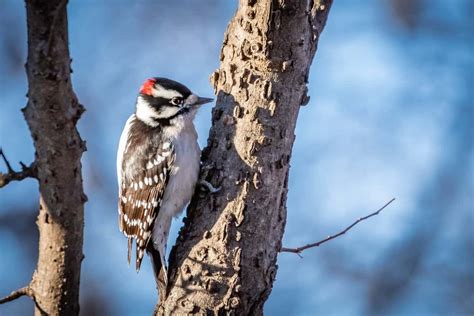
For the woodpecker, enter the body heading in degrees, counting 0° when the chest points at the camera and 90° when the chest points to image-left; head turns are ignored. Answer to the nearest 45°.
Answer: approximately 270°
